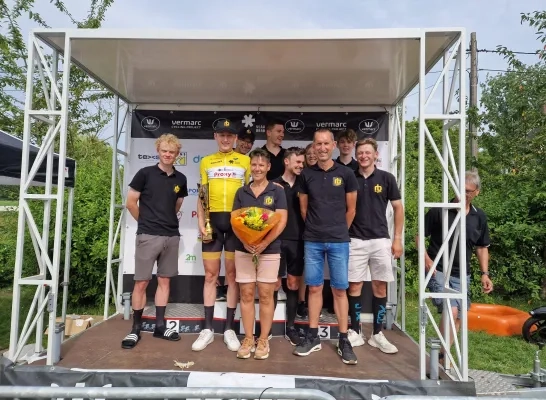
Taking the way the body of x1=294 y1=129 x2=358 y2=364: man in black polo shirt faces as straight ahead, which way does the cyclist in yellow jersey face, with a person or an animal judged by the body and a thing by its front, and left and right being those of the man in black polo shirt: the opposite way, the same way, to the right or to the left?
the same way

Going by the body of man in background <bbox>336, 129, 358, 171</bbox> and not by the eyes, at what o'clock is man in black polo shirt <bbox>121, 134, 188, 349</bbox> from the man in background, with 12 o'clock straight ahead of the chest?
The man in black polo shirt is roughly at 2 o'clock from the man in background.

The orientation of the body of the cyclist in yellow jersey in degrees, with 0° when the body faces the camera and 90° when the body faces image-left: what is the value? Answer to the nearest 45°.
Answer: approximately 0°

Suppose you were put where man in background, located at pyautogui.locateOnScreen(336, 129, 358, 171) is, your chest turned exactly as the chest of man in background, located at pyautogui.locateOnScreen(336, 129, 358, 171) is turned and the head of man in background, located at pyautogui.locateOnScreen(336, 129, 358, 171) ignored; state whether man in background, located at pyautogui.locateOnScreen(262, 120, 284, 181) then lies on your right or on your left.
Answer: on your right

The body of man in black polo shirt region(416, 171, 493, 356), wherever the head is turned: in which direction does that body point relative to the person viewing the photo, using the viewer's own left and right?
facing the viewer and to the left of the viewer

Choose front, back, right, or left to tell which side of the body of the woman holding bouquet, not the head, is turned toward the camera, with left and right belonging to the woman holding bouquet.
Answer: front

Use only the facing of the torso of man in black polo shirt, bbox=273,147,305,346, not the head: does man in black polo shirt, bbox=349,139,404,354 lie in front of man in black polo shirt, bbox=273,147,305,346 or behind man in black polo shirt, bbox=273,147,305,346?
in front

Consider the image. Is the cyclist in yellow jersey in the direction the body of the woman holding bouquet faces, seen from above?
no

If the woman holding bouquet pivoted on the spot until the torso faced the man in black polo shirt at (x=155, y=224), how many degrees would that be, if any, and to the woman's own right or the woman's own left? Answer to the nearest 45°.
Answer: approximately 90° to the woman's own right

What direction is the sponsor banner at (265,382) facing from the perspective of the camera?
toward the camera

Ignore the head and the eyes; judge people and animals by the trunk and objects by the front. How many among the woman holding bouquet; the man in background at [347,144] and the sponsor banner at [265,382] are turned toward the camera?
3

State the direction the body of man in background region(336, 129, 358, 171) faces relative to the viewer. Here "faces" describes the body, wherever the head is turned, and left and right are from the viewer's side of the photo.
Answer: facing the viewer

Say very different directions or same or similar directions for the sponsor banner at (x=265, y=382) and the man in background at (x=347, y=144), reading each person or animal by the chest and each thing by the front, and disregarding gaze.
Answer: same or similar directions

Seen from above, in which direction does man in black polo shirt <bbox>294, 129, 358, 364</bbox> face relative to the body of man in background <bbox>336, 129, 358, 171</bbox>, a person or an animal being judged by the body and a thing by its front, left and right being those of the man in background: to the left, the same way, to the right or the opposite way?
the same way

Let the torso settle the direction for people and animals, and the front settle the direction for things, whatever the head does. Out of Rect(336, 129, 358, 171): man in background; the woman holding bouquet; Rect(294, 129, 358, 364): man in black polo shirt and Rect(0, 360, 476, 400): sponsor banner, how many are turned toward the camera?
4

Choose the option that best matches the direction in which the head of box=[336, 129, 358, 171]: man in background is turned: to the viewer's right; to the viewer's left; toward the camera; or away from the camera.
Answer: toward the camera

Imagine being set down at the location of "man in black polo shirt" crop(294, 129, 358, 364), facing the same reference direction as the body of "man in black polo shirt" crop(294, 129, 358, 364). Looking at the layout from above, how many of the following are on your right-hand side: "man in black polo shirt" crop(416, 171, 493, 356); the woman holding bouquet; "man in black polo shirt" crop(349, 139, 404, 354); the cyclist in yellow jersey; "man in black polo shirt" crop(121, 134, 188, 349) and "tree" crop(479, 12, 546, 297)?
3
